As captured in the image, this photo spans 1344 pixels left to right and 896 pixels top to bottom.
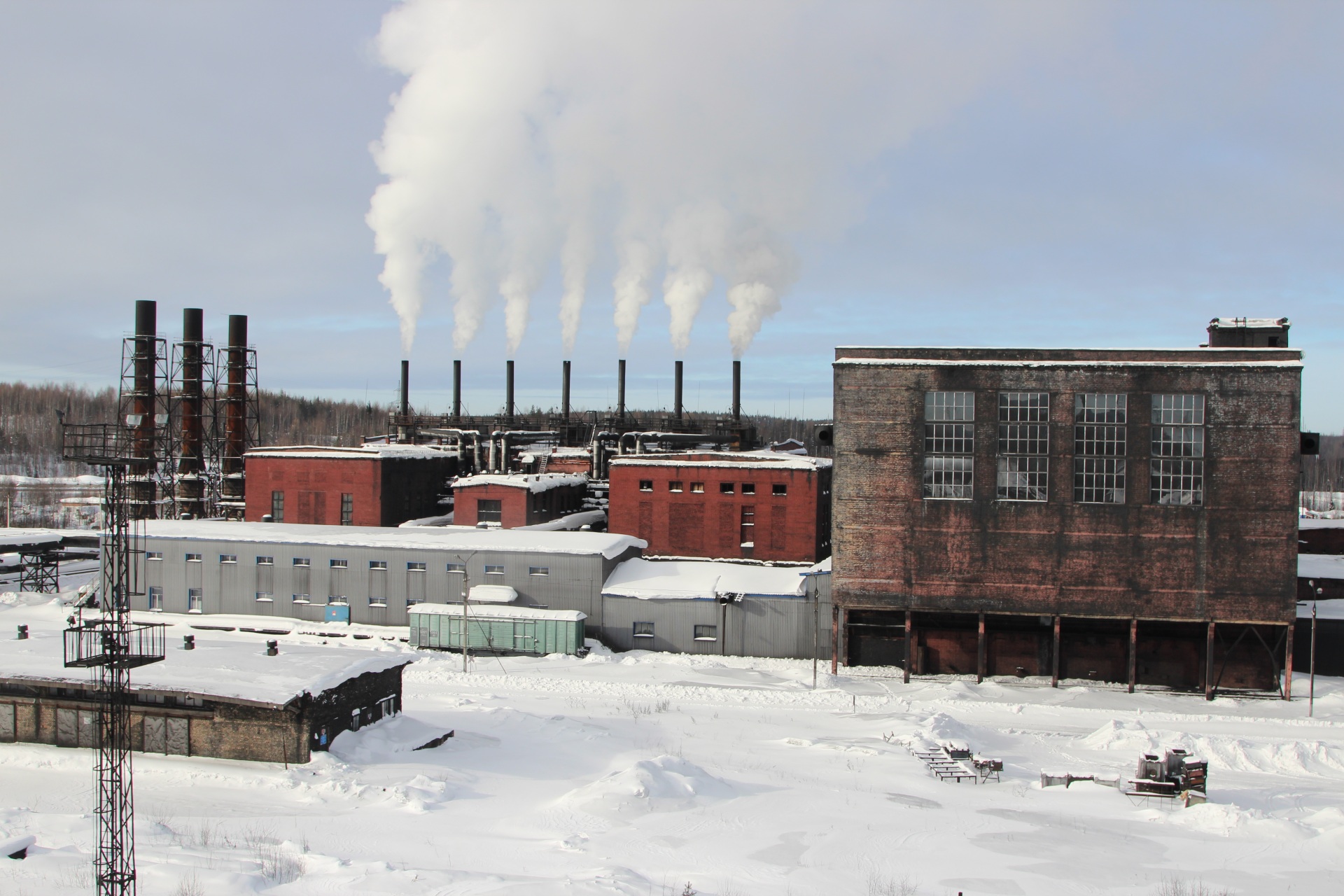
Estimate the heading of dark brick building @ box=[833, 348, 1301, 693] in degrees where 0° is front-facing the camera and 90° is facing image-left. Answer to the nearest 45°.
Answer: approximately 0°

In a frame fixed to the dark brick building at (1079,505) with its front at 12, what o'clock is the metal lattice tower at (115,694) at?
The metal lattice tower is roughly at 1 o'clock from the dark brick building.

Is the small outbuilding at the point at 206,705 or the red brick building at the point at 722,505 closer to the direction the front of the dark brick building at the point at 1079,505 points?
the small outbuilding

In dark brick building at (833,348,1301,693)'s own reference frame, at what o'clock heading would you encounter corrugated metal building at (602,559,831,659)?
The corrugated metal building is roughly at 3 o'clock from the dark brick building.

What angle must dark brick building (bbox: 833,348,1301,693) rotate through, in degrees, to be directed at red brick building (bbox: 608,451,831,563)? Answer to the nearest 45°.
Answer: approximately 135° to its right

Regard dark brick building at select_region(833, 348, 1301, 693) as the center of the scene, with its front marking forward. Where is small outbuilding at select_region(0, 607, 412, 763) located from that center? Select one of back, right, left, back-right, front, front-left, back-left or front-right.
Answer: front-right

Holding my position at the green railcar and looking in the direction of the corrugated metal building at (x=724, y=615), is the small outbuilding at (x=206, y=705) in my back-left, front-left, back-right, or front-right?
back-right
